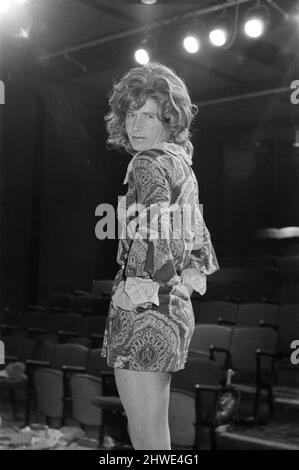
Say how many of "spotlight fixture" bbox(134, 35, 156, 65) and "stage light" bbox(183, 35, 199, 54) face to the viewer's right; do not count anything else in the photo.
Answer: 0

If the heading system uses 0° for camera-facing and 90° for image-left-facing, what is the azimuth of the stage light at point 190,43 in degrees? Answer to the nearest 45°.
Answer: approximately 0°

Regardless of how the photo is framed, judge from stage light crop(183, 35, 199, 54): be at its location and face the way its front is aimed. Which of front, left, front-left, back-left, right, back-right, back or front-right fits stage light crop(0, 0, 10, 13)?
front-right

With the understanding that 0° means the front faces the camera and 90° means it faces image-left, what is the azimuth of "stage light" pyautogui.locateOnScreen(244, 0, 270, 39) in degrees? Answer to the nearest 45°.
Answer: approximately 45°

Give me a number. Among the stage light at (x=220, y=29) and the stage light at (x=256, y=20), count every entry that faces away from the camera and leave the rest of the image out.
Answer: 0

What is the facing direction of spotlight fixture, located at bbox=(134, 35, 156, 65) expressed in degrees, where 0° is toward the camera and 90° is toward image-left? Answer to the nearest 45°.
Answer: approximately 45°
